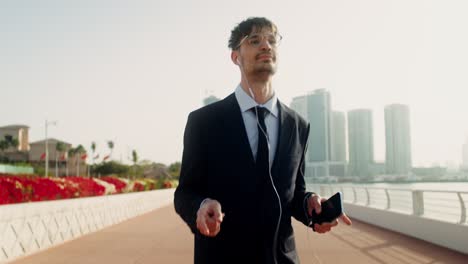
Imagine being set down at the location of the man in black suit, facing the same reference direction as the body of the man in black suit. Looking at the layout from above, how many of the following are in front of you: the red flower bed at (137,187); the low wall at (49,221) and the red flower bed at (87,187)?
0

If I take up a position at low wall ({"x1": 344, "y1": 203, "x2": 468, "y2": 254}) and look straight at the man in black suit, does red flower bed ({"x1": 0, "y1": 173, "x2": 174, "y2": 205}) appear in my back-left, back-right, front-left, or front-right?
front-right

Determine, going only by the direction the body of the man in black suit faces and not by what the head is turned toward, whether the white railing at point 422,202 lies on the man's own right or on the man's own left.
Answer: on the man's own left

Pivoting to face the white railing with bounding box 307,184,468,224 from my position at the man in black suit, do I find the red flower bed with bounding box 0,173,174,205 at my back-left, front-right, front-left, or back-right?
front-left

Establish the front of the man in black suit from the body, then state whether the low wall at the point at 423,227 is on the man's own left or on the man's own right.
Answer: on the man's own left

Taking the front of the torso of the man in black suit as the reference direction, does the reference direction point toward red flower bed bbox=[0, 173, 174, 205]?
no

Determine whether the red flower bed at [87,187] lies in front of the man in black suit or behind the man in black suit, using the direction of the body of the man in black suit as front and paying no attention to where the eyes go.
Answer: behind

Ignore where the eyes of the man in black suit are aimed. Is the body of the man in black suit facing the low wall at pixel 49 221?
no

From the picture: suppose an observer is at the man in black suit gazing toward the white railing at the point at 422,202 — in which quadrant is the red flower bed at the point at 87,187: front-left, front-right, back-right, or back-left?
front-left

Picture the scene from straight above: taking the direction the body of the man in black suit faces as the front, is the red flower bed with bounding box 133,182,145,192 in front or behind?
behind

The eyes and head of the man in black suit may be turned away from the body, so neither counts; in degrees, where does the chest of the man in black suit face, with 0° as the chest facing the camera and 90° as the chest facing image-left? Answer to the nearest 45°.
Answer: approximately 315°

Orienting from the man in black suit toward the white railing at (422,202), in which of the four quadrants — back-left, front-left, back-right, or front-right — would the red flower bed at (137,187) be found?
front-left
